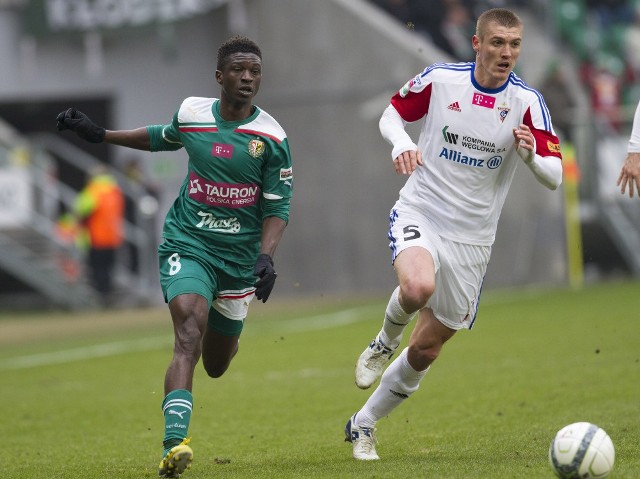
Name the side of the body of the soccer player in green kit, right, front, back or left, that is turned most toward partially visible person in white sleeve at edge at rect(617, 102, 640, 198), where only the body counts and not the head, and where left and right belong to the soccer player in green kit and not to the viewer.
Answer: left

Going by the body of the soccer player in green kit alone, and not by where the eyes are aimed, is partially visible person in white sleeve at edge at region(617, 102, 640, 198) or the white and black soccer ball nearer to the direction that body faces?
the white and black soccer ball

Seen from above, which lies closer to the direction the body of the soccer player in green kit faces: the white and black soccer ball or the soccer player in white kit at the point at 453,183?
the white and black soccer ball

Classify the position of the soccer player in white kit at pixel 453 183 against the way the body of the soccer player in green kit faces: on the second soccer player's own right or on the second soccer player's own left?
on the second soccer player's own left

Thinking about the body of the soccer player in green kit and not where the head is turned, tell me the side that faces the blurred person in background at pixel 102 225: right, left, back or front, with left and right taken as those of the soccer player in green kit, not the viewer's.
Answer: back

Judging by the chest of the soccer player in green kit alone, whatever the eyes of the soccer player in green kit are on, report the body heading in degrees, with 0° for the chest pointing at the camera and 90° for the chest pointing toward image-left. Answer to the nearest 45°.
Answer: approximately 0°

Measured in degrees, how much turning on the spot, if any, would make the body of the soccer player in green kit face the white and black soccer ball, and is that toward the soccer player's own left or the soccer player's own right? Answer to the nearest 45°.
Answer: approximately 45° to the soccer player's own left
